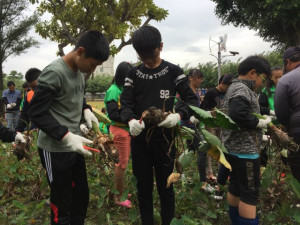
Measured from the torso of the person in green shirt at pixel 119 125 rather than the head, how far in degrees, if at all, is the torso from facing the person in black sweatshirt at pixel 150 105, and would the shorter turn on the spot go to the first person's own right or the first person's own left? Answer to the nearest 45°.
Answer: approximately 90° to the first person's own right

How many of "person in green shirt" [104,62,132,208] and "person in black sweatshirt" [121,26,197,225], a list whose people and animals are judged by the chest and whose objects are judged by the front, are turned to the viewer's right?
1

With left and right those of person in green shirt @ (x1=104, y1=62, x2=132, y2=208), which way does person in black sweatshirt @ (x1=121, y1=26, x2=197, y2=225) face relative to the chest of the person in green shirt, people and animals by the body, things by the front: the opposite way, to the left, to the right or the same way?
to the right

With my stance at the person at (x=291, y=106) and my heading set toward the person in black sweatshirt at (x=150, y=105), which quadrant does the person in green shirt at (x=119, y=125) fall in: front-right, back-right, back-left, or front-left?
front-right

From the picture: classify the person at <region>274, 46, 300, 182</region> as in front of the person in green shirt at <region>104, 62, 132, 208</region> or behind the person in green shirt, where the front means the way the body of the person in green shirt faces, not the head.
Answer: in front

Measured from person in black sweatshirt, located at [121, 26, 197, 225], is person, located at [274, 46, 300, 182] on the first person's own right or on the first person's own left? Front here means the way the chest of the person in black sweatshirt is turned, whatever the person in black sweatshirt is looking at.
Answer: on the first person's own left

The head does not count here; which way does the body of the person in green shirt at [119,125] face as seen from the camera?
to the viewer's right

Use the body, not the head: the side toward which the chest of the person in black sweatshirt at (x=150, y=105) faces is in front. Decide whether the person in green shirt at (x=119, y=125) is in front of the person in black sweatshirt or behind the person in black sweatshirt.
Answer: behind

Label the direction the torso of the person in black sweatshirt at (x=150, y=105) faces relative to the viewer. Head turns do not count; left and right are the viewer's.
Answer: facing the viewer

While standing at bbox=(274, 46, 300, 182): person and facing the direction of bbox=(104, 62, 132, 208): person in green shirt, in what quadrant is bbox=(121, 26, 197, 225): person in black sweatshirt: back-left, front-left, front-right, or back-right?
front-left
